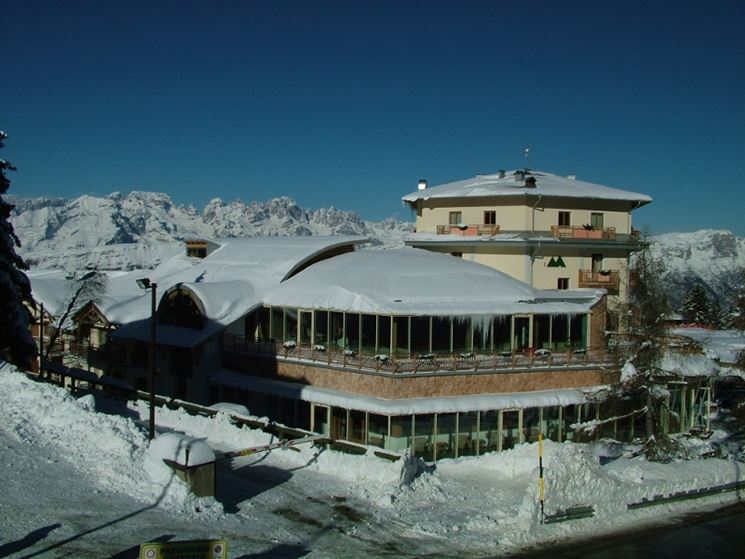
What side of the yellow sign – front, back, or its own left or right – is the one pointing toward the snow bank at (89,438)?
back

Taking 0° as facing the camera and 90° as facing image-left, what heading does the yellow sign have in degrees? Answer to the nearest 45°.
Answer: approximately 0°

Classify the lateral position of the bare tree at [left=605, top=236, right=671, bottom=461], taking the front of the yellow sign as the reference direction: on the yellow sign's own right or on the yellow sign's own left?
on the yellow sign's own left

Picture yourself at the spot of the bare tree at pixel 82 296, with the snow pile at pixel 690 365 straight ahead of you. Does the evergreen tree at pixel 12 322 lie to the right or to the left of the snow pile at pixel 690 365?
right

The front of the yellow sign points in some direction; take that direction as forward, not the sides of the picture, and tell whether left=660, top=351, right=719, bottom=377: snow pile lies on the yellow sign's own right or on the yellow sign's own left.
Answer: on the yellow sign's own left

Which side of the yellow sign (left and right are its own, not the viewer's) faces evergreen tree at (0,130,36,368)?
back

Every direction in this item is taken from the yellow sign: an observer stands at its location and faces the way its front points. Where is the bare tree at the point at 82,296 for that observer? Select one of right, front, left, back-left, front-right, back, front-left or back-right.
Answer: back
